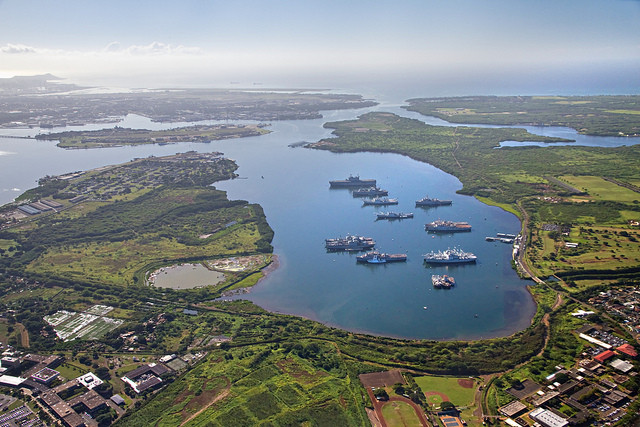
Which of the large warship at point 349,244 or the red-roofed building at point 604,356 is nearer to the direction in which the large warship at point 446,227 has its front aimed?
the large warship

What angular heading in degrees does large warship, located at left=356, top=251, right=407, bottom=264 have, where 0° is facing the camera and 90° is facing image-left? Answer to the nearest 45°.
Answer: approximately 90°

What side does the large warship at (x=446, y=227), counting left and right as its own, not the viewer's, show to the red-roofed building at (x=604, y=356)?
left

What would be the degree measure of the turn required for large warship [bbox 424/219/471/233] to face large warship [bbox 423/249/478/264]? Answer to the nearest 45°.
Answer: approximately 90° to its left

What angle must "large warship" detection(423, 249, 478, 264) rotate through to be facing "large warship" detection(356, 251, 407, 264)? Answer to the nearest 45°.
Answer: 0° — it already faces it

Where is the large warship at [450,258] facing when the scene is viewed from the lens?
facing to the left of the viewer

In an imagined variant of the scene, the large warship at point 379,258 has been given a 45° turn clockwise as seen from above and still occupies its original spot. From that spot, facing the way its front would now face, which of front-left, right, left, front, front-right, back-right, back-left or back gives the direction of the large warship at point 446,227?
right

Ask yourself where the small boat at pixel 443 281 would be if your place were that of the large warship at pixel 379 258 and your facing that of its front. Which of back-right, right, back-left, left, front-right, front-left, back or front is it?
back-left

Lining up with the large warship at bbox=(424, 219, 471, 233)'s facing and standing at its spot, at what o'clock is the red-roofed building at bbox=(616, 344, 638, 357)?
The red-roofed building is roughly at 8 o'clock from the large warship.

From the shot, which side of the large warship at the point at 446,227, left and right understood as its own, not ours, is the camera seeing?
left

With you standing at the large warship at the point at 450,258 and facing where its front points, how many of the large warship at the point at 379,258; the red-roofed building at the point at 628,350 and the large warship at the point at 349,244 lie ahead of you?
2

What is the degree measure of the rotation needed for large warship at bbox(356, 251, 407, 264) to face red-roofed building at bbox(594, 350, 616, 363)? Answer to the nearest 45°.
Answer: approximately 135° to its left

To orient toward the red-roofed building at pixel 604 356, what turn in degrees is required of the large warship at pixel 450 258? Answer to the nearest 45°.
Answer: approximately 135° to its left

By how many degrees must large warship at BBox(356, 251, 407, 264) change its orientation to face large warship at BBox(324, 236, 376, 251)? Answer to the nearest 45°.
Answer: approximately 45° to its right
